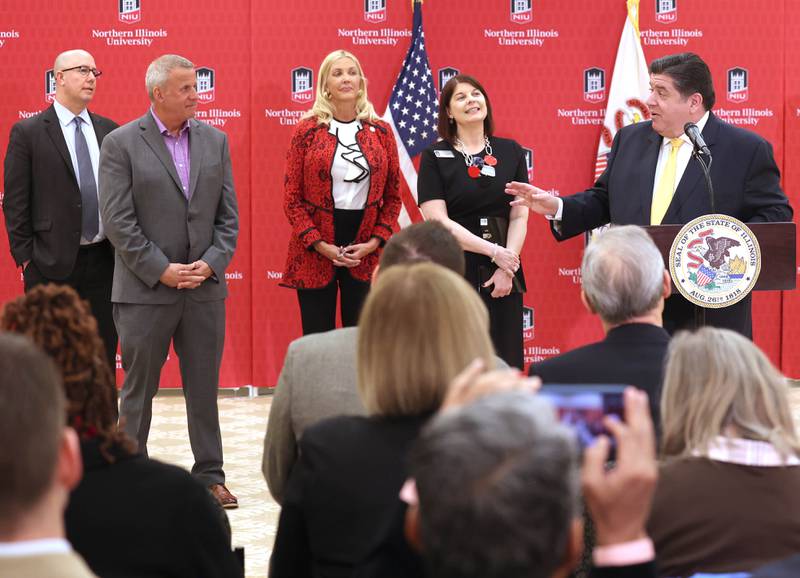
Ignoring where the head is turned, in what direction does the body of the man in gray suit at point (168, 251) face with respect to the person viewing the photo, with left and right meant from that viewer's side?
facing the viewer and to the right of the viewer

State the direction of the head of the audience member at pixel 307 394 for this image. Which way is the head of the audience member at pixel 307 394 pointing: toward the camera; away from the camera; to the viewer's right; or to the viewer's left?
away from the camera

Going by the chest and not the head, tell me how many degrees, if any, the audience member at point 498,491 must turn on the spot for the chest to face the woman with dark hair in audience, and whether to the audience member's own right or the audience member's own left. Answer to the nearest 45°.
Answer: approximately 45° to the audience member's own left

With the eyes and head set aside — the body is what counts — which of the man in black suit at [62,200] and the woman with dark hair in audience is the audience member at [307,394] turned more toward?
the man in black suit

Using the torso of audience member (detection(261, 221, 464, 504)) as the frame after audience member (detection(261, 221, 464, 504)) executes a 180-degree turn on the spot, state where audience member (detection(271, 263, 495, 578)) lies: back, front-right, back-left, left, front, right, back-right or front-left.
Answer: front

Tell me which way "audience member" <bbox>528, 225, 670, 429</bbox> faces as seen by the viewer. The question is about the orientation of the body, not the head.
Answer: away from the camera

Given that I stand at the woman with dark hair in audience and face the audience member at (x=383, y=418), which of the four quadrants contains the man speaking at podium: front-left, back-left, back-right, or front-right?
front-left

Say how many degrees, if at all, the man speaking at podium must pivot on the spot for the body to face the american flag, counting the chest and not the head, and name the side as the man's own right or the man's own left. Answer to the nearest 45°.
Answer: approximately 90° to the man's own right

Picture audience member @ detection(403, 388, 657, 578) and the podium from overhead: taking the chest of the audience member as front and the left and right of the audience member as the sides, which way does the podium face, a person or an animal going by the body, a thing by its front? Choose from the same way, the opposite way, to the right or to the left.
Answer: the opposite way

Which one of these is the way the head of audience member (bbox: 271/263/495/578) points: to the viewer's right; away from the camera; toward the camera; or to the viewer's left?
away from the camera

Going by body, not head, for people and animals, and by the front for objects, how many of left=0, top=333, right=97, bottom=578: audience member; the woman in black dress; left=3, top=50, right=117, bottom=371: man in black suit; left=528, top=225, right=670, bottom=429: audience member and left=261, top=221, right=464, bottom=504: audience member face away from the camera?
3

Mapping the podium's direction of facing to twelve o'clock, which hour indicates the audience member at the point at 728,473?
The audience member is roughly at 12 o'clock from the podium.

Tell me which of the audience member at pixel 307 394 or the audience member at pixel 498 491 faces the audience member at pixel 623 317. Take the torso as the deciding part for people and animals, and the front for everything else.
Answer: the audience member at pixel 498 491

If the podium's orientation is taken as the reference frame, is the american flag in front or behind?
behind

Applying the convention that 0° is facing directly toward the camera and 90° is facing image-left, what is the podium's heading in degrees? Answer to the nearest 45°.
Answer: approximately 0°

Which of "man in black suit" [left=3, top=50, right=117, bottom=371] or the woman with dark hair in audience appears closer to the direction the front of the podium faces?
the woman with dark hair in audience

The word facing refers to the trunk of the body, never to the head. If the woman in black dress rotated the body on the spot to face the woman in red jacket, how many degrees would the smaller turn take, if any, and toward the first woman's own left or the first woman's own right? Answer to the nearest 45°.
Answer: approximately 135° to the first woman's own right

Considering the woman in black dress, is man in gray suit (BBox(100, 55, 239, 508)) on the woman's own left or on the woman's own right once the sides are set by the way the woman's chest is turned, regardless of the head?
on the woman's own right

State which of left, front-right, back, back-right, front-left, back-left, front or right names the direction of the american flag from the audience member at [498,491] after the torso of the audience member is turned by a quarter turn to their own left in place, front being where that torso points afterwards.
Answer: right
